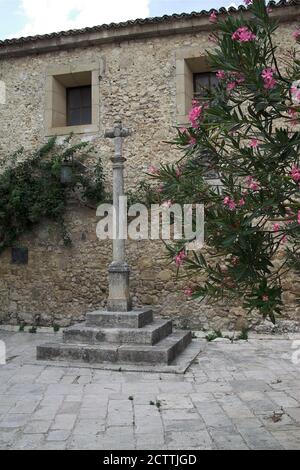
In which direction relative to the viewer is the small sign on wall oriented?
toward the camera

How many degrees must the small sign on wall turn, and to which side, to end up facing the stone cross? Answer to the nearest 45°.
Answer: approximately 45° to its left
